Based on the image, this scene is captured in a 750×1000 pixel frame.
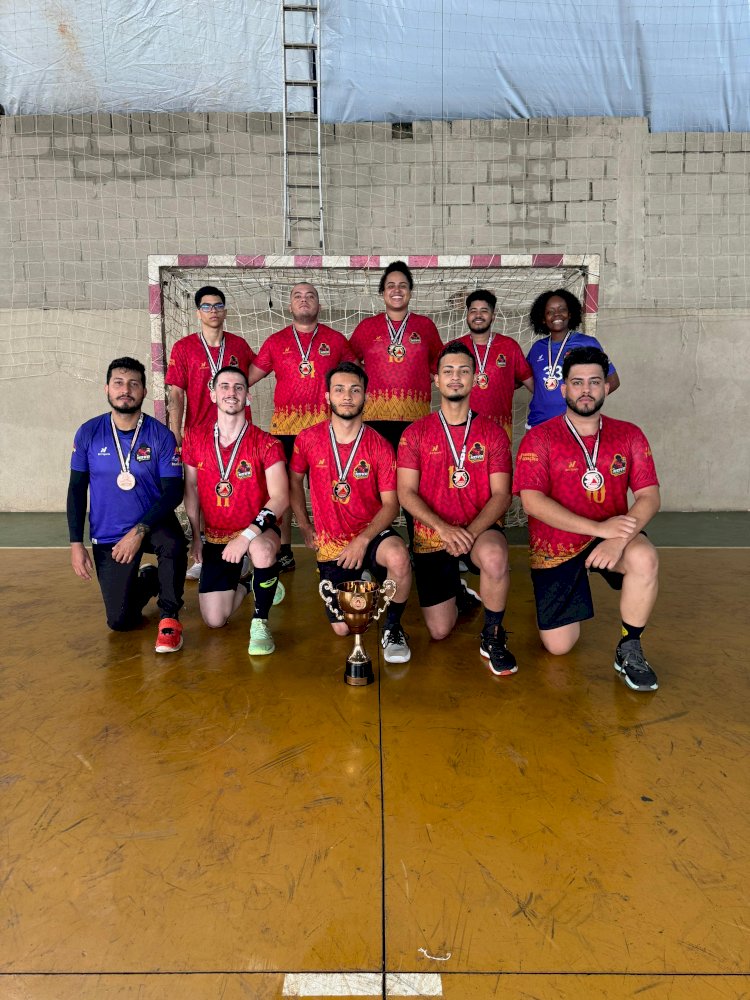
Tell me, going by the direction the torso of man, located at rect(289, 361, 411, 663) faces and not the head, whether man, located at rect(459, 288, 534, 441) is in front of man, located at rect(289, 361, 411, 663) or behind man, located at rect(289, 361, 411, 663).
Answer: behind

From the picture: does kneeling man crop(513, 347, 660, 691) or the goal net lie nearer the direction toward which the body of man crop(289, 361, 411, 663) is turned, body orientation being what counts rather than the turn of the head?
the kneeling man

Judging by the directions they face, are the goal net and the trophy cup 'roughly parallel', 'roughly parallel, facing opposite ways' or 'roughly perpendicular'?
roughly parallel

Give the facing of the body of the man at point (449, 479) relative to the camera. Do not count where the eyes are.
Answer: toward the camera

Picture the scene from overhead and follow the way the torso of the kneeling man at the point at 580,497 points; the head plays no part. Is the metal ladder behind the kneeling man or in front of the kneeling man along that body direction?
behind

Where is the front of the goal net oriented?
toward the camera

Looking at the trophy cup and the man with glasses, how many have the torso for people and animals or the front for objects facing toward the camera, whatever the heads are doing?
2

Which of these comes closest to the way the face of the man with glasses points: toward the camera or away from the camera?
toward the camera

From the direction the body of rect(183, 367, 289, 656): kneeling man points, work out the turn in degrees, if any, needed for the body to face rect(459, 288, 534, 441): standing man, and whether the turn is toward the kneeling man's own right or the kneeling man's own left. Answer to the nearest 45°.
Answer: approximately 135° to the kneeling man's own left

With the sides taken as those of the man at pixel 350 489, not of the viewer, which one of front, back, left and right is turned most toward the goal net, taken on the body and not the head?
back

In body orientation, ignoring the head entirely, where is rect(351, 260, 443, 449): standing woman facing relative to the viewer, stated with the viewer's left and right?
facing the viewer
